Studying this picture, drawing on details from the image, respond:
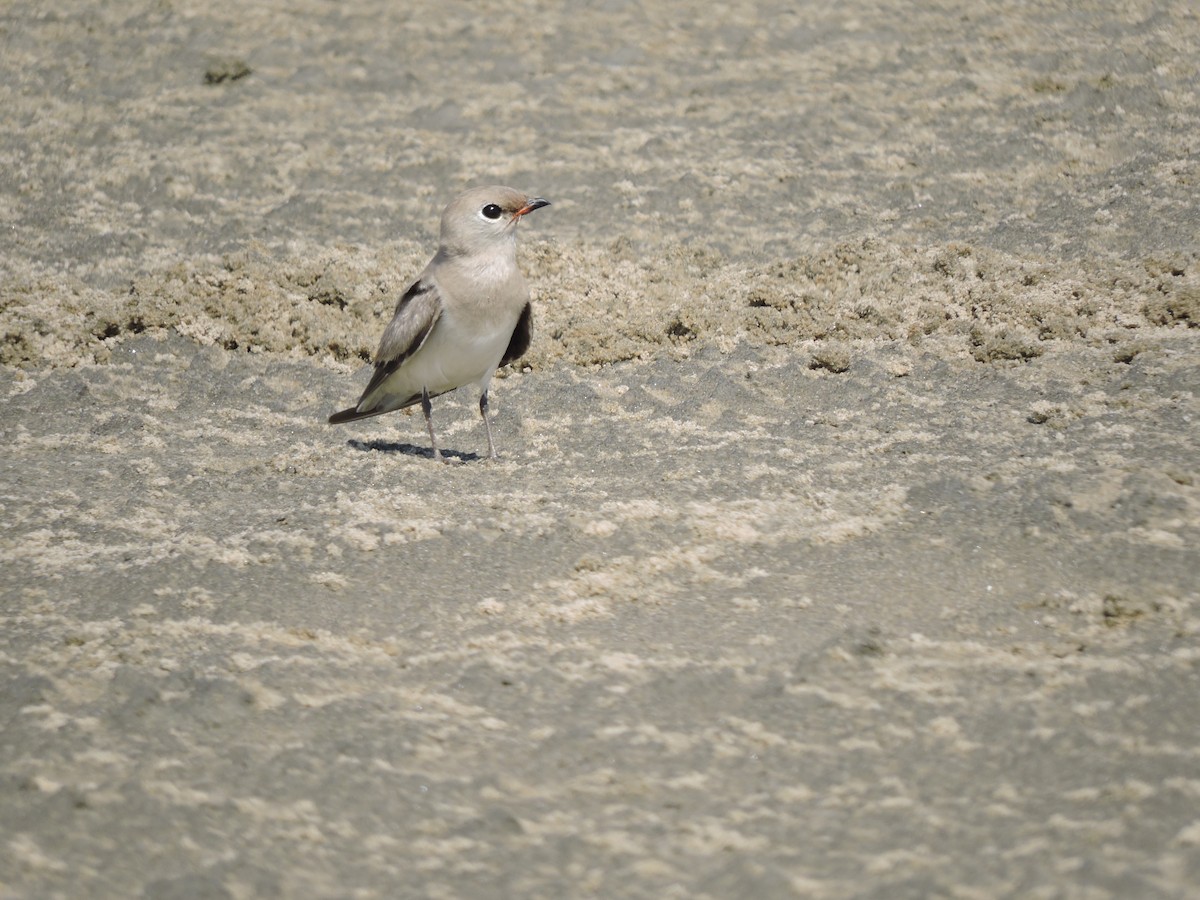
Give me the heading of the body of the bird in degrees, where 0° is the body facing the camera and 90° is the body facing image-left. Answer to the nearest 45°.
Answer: approximately 315°
